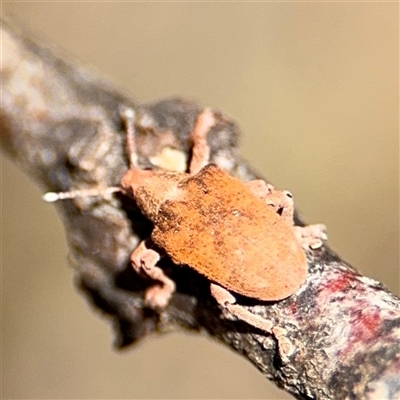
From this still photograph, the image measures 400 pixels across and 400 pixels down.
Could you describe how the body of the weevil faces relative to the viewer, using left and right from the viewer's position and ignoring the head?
facing away from the viewer and to the left of the viewer
